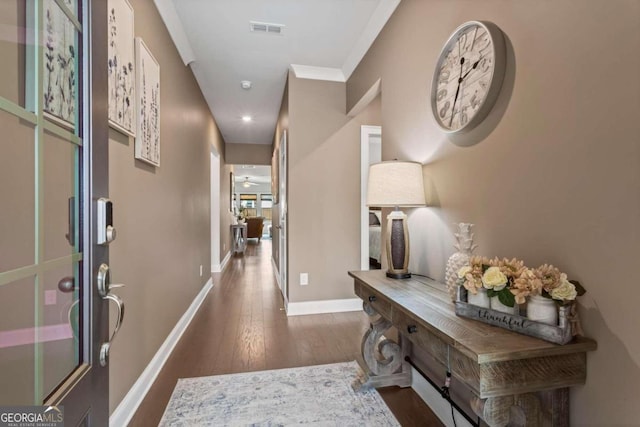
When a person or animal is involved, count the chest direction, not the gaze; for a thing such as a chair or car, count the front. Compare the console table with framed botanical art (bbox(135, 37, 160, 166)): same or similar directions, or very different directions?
very different directions

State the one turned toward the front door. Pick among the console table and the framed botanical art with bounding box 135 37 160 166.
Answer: the console table

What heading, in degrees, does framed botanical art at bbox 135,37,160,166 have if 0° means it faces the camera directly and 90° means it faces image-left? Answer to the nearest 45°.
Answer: approximately 270°

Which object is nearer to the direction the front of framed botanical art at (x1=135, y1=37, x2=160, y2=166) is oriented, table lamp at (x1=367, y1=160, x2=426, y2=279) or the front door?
the table lamp

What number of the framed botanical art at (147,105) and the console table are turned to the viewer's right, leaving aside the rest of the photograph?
1

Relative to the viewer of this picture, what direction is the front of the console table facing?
facing the viewer and to the left of the viewer

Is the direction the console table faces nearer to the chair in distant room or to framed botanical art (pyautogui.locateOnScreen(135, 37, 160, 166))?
the framed botanical art

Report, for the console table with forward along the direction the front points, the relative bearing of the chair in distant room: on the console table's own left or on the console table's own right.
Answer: on the console table's own right
